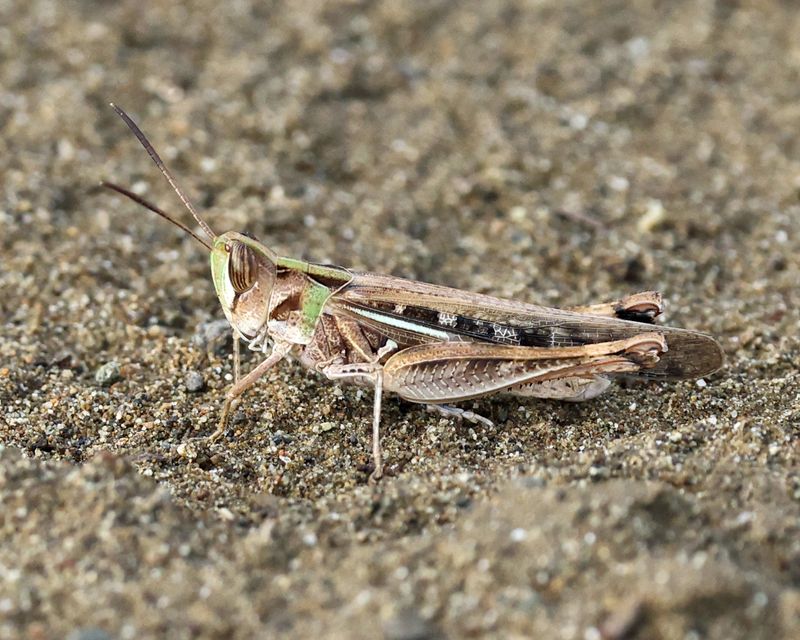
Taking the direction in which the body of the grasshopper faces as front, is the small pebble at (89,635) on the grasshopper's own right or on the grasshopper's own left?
on the grasshopper's own left

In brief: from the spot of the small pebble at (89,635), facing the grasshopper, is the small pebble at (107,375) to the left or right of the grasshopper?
left

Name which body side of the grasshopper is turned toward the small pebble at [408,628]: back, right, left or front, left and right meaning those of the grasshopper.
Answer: left

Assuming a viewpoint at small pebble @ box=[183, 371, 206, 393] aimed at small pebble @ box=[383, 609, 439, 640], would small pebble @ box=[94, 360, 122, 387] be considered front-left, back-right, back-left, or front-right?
back-right

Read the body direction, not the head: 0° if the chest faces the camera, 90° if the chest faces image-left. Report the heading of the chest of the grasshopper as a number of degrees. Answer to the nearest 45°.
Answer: approximately 90°
